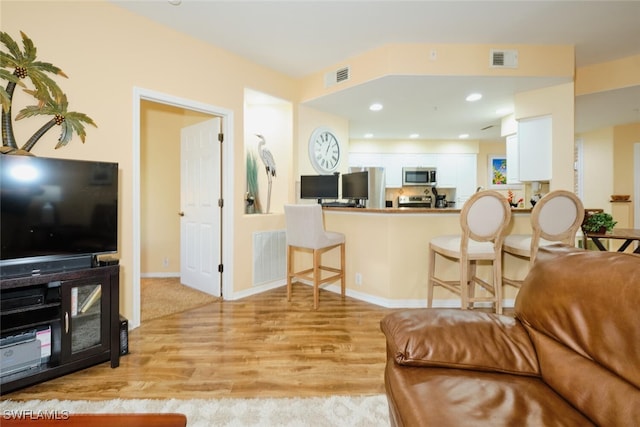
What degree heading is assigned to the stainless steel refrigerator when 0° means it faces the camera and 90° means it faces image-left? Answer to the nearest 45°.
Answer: approximately 0°

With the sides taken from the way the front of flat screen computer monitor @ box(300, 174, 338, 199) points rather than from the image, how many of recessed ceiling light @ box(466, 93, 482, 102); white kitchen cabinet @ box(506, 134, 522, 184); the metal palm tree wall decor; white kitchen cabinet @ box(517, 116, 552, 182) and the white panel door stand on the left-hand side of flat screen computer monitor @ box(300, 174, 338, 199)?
3

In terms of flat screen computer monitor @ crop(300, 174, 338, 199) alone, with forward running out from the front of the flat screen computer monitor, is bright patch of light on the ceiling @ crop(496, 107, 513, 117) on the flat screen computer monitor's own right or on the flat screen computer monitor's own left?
on the flat screen computer monitor's own left

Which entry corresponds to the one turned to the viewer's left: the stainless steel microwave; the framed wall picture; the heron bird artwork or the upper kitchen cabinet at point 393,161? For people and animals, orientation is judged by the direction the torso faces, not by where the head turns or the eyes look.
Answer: the heron bird artwork

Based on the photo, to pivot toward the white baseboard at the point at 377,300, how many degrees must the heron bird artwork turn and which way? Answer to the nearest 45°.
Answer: approximately 135° to its left

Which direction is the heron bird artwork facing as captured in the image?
to the viewer's left
